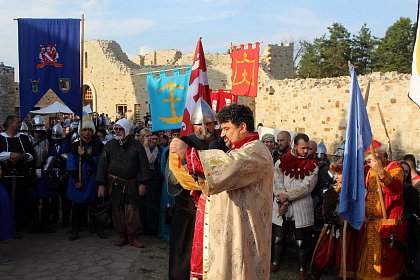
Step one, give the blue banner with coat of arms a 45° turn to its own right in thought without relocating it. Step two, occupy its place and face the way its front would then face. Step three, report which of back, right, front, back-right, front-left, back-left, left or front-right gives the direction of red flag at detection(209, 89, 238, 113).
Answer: back

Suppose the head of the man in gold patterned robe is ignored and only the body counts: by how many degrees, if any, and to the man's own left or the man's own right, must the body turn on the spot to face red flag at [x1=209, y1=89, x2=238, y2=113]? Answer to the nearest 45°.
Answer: approximately 90° to the man's own right

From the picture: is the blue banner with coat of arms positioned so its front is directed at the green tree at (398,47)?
no

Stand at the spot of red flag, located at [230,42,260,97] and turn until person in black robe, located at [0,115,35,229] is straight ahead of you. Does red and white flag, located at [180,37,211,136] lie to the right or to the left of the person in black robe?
left

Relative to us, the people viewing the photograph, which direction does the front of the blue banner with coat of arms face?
facing the viewer

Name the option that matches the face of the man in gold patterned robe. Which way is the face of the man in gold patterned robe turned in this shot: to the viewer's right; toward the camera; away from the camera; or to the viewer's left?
to the viewer's left

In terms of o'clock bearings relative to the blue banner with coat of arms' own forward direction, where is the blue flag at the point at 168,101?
The blue flag is roughly at 9 o'clock from the blue banner with coat of arms.

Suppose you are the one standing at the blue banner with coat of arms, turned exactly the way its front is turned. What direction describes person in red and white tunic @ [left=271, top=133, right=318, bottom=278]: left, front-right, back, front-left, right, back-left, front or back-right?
front-left

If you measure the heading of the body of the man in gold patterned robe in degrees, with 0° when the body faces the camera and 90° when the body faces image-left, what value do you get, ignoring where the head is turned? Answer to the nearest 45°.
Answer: approximately 90°

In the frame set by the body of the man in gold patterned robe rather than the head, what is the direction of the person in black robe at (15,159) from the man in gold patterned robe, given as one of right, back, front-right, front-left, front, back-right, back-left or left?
front-right
